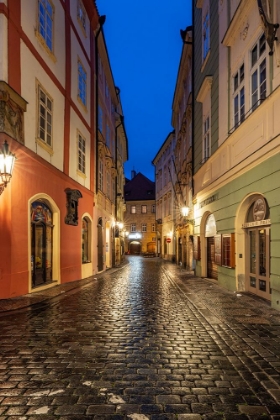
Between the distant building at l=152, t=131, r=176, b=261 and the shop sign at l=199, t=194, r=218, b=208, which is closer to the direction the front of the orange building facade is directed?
the shop sign

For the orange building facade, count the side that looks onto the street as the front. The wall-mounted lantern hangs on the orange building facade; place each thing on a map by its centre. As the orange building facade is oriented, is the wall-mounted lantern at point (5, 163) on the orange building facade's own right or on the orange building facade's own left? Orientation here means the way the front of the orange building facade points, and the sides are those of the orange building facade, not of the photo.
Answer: on the orange building facade's own right

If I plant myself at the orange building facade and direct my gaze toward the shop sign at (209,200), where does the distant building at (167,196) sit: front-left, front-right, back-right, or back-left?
front-left

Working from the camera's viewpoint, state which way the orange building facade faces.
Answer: facing the viewer and to the right of the viewer
